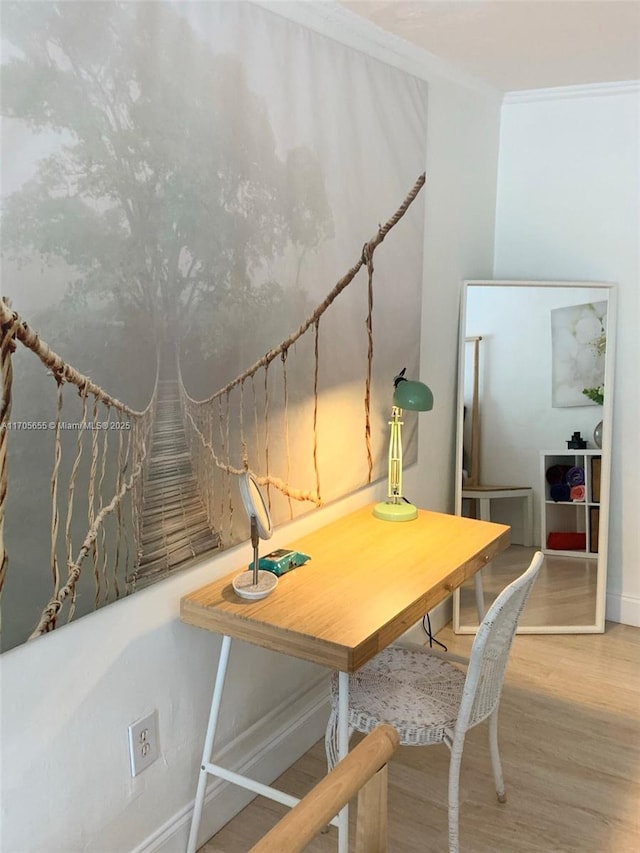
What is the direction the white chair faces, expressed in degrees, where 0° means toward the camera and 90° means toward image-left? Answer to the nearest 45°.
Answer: approximately 135°

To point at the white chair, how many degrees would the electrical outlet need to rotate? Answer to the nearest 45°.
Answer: approximately 45° to its left

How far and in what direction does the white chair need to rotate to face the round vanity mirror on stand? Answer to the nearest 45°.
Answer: approximately 45° to its left

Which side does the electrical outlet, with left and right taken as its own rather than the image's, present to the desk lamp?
left

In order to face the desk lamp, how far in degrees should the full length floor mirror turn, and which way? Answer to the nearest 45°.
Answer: approximately 45° to its right

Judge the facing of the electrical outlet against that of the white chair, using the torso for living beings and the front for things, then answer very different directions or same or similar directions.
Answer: very different directions

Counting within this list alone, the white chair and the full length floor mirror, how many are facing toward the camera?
1

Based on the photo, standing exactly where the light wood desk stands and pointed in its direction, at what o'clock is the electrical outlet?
The electrical outlet is roughly at 4 o'clock from the light wood desk.

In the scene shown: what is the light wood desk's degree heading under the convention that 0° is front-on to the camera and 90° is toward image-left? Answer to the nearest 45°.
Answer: approximately 315°

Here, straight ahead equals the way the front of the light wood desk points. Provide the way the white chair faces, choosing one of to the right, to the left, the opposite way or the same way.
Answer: the opposite way
